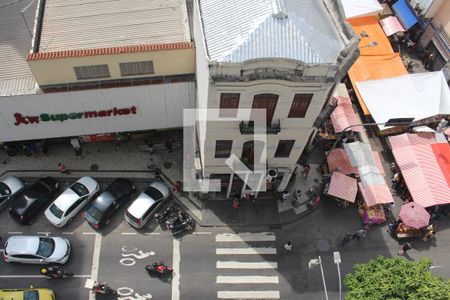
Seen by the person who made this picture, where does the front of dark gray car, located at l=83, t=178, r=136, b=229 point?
facing away from the viewer and to the right of the viewer

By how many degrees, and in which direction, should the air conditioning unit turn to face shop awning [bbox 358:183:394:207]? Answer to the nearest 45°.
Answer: approximately 135° to its left

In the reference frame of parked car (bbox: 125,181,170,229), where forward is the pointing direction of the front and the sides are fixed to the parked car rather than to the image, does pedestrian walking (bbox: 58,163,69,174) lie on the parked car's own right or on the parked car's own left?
on the parked car's own left

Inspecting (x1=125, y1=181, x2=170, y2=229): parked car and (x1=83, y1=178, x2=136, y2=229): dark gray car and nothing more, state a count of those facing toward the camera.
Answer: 0

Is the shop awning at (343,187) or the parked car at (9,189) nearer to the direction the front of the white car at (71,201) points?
the shop awning

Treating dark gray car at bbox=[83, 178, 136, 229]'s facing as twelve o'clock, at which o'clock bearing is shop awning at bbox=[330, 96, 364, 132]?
The shop awning is roughly at 2 o'clock from the dark gray car.

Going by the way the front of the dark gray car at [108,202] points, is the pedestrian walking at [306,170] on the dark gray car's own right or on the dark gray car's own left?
on the dark gray car's own right

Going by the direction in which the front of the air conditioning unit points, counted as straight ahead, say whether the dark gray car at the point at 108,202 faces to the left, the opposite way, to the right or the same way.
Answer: the opposite way
